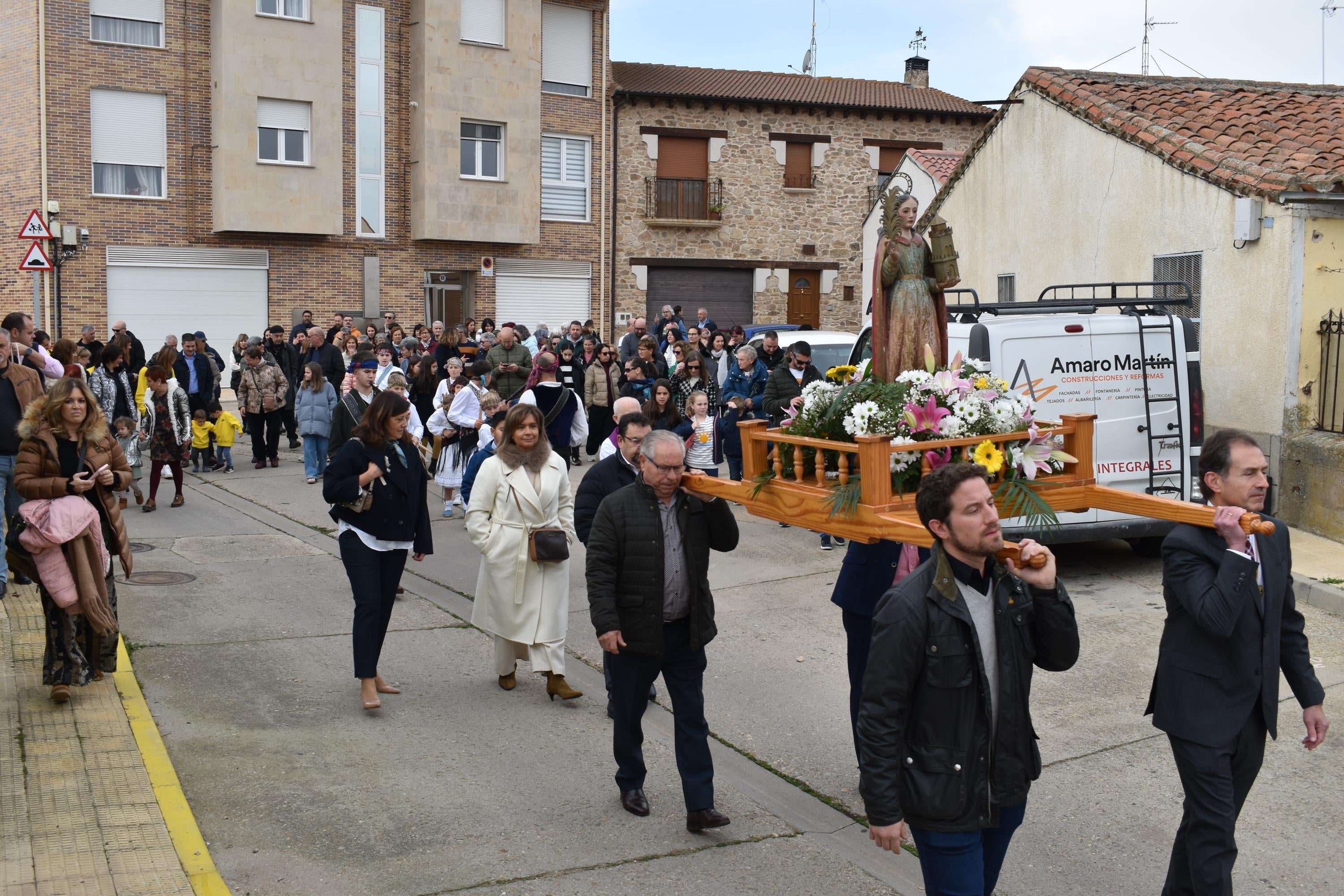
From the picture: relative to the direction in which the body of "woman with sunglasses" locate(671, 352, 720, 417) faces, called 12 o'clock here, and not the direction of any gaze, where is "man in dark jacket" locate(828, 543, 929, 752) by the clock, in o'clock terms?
The man in dark jacket is roughly at 12 o'clock from the woman with sunglasses.

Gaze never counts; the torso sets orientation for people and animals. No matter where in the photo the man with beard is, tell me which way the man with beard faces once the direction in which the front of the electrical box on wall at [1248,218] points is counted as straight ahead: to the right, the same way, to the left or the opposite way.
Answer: to the left

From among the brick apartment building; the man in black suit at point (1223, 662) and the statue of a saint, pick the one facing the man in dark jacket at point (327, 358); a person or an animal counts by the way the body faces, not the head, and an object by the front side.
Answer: the brick apartment building

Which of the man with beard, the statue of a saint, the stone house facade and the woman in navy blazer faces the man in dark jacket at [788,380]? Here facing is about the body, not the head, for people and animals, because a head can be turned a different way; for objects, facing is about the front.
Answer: the stone house facade

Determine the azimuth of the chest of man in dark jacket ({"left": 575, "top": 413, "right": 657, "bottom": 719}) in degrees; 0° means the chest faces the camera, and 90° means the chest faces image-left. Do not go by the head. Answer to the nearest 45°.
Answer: approximately 315°

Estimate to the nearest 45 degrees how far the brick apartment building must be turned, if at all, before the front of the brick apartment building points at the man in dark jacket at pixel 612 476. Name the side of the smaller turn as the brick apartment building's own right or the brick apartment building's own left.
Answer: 0° — it already faces them

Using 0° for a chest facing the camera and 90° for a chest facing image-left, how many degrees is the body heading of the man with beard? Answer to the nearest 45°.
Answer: approximately 315°

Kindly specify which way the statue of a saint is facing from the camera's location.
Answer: facing the viewer and to the right of the viewer

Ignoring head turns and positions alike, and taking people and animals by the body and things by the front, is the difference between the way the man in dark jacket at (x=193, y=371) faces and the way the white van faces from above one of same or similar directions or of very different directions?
very different directions

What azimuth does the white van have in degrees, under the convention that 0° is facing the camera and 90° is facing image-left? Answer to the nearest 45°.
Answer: approximately 135°
